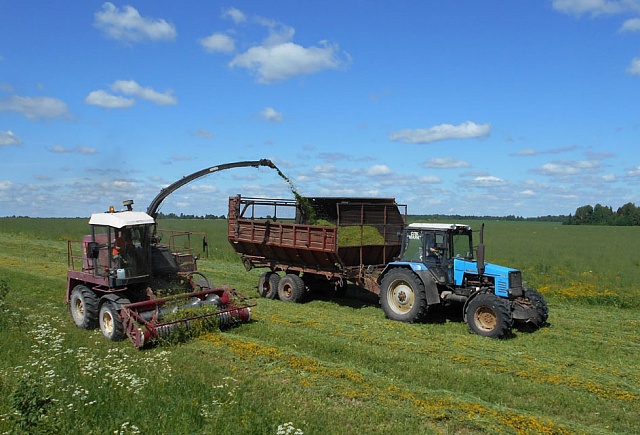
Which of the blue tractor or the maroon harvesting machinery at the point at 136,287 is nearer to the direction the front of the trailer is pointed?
the blue tractor

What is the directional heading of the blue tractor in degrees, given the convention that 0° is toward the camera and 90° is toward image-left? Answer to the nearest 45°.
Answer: approximately 315°

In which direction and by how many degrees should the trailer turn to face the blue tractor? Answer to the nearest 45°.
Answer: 0° — it already faces it

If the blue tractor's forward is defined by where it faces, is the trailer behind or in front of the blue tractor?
behind

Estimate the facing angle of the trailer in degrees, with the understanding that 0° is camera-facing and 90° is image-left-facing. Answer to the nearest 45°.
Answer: approximately 315°
